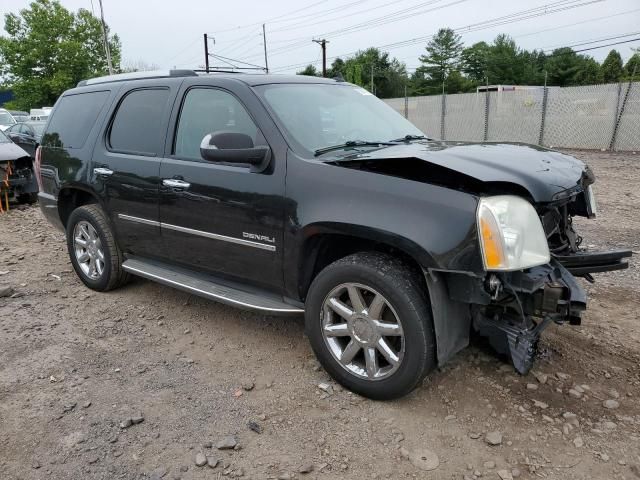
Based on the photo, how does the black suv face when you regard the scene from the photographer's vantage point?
facing the viewer and to the right of the viewer

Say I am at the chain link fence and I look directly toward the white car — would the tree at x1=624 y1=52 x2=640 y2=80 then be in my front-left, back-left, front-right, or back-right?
back-right

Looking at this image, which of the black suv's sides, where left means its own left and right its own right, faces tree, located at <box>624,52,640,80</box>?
left

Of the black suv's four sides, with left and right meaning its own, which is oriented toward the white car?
back

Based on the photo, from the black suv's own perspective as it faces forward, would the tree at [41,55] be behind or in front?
behind

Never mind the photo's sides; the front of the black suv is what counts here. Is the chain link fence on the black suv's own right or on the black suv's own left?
on the black suv's own left
